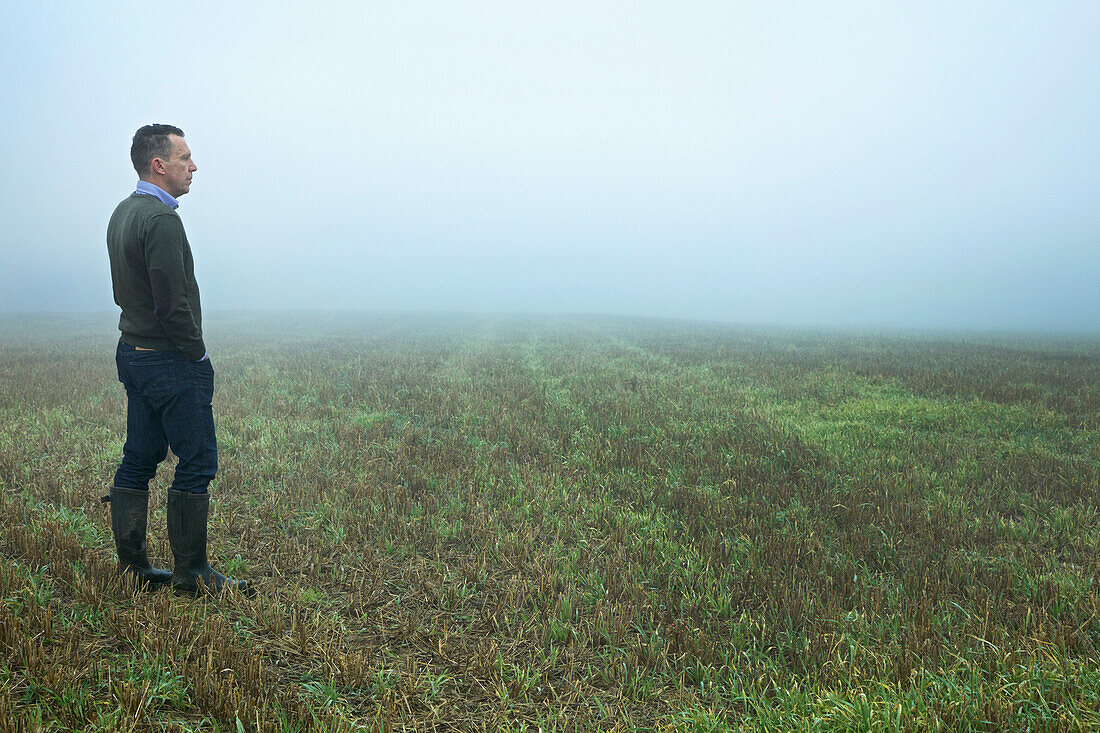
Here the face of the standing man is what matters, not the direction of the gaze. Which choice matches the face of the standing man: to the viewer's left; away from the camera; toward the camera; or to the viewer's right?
to the viewer's right

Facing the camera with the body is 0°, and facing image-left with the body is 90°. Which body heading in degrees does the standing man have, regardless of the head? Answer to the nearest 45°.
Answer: approximately 225°
